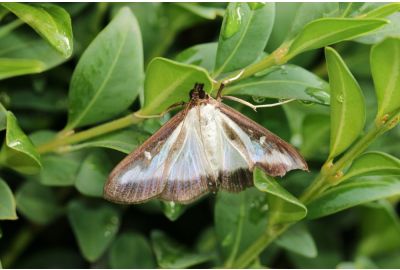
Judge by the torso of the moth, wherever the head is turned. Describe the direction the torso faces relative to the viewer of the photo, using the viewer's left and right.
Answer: facing away from the viewer
